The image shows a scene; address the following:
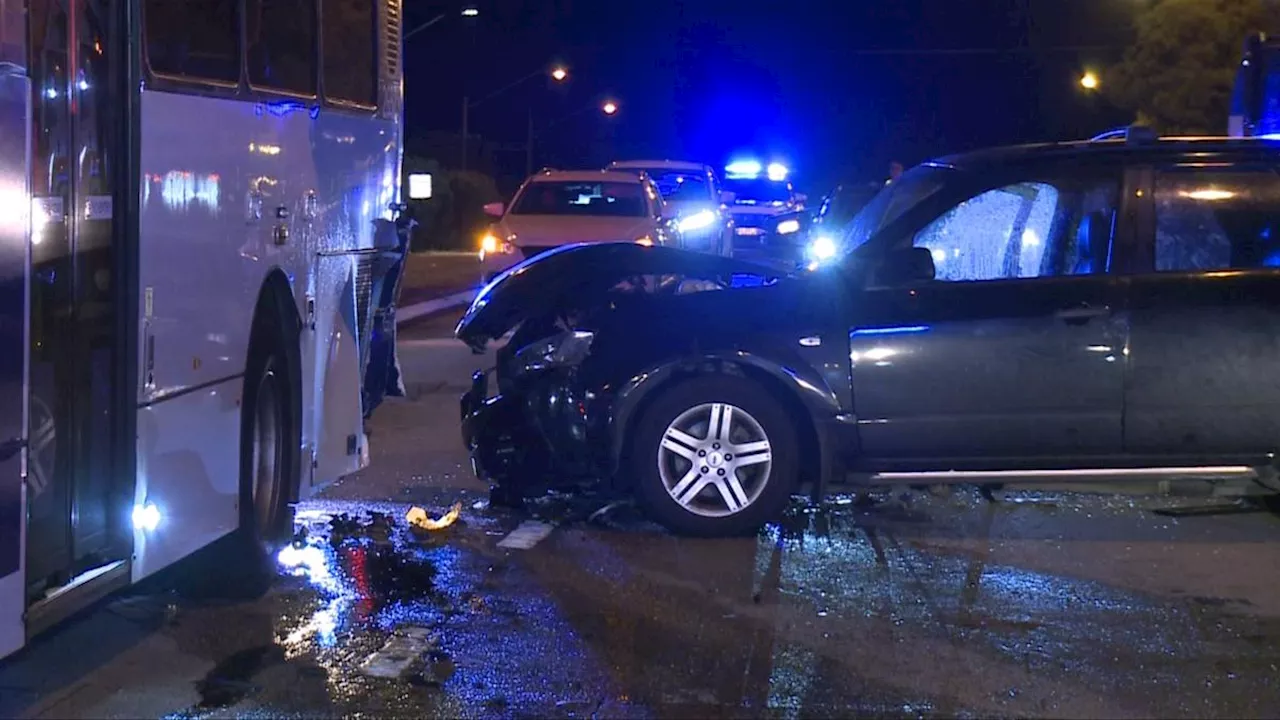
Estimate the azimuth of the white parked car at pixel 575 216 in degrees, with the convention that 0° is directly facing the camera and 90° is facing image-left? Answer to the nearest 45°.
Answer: approximately 0°

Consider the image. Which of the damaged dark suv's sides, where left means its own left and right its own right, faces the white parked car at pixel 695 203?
right

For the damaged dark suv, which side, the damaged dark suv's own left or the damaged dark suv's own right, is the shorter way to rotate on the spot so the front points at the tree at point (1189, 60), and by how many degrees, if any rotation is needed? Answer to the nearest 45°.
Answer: approximately 90° to the damaged dark suv's own right

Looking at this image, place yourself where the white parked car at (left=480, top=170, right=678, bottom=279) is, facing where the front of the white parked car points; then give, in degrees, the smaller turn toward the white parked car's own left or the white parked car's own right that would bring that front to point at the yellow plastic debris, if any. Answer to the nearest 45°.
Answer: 0° — it already faces it

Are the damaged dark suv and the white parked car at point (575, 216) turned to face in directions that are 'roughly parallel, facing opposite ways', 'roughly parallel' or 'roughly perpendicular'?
roughly perpendicular

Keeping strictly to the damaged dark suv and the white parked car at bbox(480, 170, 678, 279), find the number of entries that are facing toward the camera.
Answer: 1

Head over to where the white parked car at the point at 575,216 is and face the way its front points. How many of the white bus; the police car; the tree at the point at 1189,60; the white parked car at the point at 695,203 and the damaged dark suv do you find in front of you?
2

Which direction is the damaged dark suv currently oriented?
to the viewer's left

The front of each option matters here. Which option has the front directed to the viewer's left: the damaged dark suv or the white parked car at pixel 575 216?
the damaged dark suv

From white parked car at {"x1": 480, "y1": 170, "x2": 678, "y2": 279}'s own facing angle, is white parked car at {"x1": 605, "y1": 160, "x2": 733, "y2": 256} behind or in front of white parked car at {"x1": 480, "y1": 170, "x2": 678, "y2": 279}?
behind

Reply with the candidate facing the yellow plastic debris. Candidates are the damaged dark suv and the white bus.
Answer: the damaged dark suv
